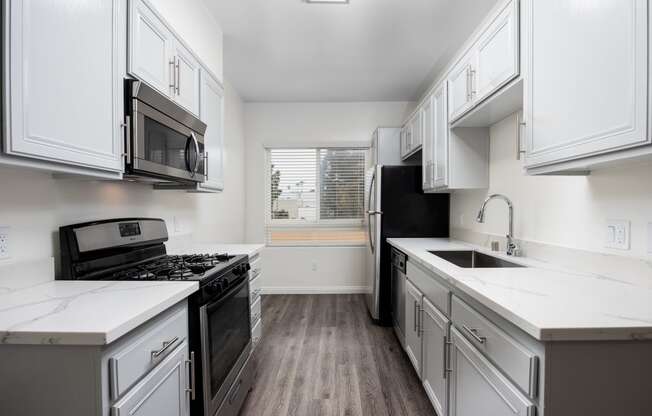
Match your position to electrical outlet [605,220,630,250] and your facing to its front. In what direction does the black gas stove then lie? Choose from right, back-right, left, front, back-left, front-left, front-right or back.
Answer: front

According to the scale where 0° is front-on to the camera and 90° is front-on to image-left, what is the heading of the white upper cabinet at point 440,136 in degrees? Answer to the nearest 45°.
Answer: approximately 90°

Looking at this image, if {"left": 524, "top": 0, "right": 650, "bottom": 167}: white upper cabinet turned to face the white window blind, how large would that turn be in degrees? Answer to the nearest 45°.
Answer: approximately 90° to its right

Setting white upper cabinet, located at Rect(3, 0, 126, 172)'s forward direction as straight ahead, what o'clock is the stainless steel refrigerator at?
The stainless steel refrigerator is roughly at 10 o'clock from the white upper cabinet.

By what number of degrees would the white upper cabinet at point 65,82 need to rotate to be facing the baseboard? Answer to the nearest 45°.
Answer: approximately 90° to its left

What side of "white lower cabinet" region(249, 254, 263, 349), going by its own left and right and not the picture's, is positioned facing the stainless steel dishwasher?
front

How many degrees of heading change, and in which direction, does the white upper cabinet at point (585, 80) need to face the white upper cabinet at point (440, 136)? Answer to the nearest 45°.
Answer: approximately 90° to its right

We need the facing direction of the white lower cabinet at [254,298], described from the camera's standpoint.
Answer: facing to the right of the viewer

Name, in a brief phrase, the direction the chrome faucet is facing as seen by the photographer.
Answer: facing the viewer and to the left of the viewer

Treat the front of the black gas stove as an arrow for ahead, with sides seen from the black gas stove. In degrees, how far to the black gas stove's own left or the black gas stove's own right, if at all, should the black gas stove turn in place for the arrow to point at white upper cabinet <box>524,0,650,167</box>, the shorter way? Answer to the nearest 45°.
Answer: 0° — it already faces it

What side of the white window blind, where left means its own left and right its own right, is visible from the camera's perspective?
front

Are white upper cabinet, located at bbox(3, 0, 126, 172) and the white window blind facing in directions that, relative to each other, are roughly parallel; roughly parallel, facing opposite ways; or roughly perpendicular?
roughly perpendicular
